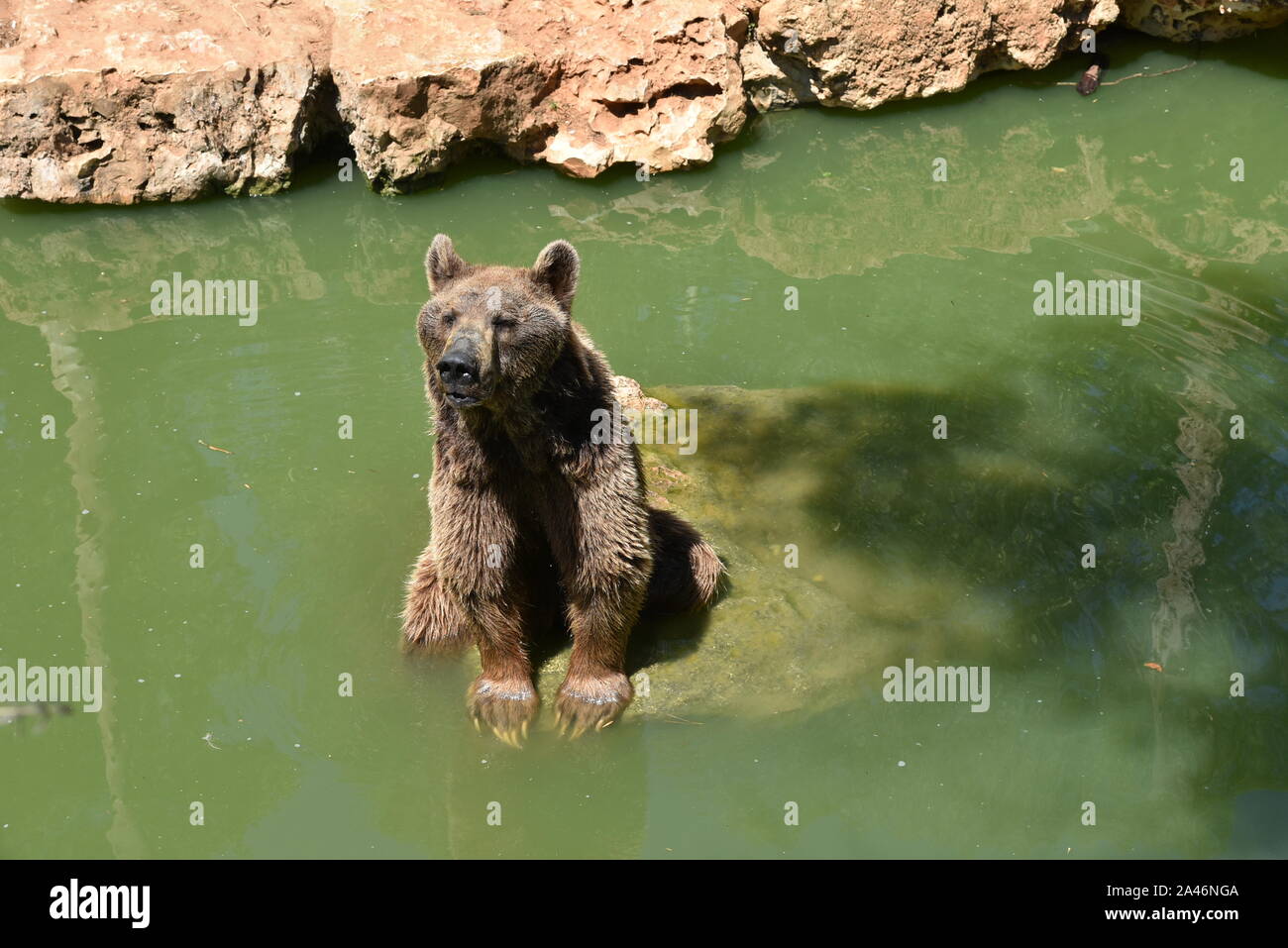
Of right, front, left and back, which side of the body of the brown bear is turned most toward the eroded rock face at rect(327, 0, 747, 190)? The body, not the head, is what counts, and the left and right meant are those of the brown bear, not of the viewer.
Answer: back

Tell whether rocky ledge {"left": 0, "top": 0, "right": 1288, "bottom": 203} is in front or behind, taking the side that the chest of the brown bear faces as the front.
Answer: behind

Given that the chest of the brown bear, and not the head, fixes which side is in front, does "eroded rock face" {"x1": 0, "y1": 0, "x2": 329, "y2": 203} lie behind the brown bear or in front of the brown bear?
behind

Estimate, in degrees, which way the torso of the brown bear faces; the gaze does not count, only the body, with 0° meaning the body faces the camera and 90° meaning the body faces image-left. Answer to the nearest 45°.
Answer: approximately 0°

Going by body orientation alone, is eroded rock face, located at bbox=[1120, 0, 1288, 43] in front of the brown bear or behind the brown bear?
behind

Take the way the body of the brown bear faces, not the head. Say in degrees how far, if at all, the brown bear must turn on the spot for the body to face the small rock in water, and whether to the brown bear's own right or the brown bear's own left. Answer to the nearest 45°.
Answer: approximately 135° to the brown bear's own left
